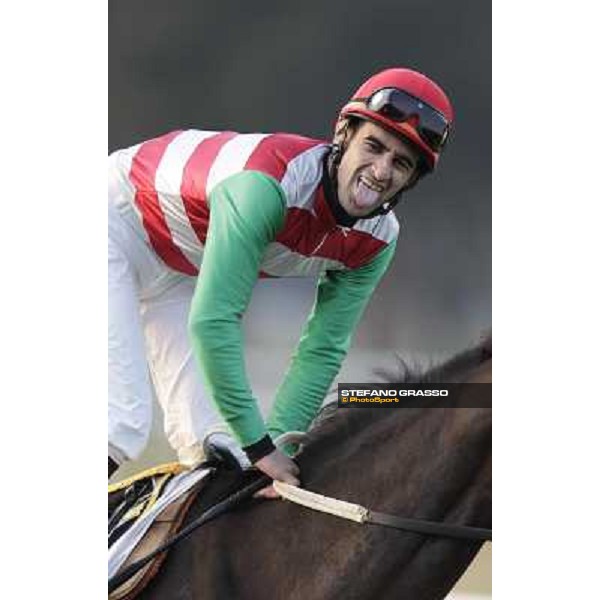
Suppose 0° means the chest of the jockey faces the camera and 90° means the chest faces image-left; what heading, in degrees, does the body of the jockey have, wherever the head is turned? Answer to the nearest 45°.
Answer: approximately 315°
